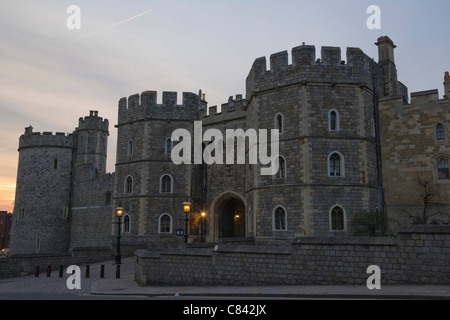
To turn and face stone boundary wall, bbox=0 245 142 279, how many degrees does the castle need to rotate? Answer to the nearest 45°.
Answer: approximately 45° to its right

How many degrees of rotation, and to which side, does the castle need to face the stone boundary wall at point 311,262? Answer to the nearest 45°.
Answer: approximately 45° to its left

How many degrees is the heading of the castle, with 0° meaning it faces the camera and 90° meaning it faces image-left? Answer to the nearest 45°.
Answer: approximately 45°

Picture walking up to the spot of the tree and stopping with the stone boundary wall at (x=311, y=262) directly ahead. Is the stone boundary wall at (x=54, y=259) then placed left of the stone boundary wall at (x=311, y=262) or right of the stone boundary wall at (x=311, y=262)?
right
